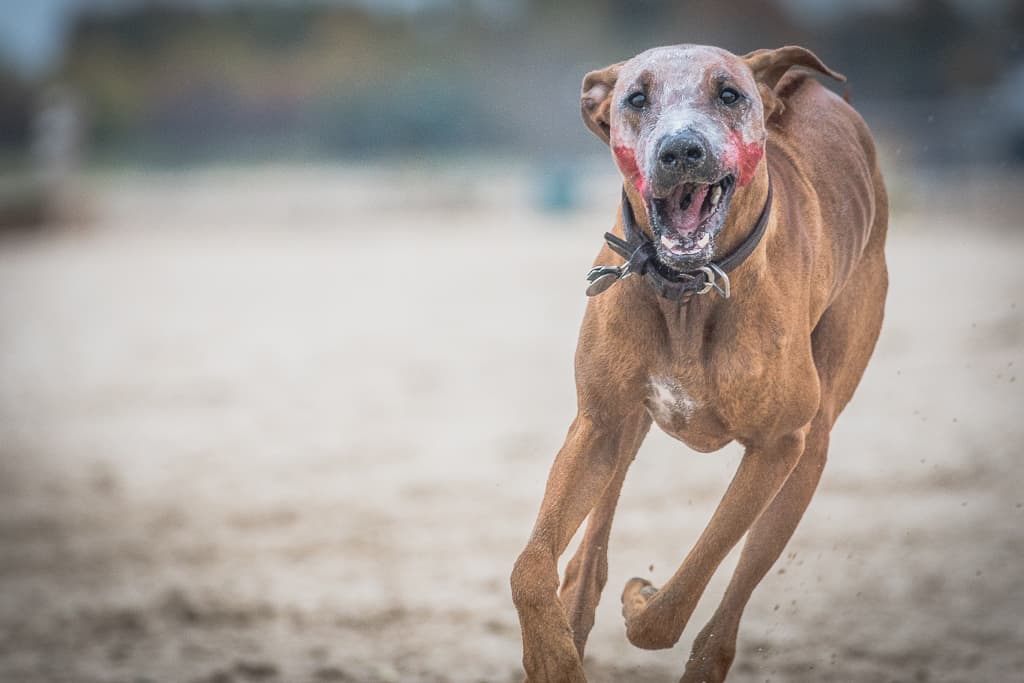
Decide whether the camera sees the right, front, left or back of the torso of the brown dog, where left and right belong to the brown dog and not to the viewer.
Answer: front
